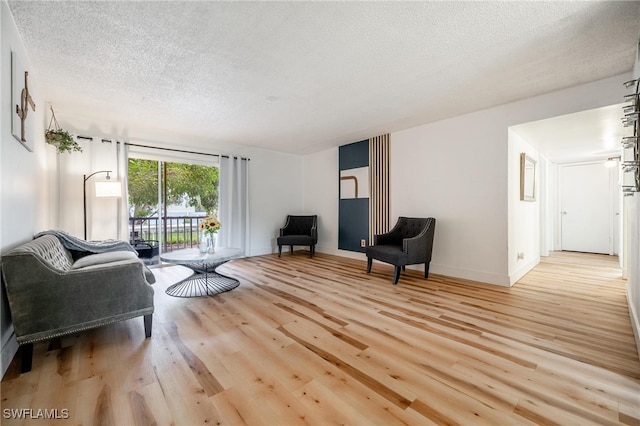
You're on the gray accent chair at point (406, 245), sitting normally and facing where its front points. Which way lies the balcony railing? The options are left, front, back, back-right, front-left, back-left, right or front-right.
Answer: front-right

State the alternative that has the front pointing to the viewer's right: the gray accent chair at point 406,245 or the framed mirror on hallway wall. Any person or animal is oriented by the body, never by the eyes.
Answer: the framed mirror on hallway wall

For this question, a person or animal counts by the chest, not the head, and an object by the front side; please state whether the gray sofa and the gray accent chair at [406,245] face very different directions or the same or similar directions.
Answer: very different directions

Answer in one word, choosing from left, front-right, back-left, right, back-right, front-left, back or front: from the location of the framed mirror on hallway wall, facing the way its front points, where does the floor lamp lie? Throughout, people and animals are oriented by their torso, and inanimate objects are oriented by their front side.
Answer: back-right

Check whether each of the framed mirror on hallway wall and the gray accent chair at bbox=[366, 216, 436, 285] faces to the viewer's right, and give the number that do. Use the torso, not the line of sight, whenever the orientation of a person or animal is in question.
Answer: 1

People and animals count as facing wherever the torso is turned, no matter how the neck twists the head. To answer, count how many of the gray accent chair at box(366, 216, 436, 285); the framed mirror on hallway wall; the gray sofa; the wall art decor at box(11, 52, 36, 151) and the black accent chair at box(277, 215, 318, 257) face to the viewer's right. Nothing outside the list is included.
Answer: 3

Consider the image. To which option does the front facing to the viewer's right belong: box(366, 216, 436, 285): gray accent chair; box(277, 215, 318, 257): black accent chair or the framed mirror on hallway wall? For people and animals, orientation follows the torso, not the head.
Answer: the framed mirror on hallway wall

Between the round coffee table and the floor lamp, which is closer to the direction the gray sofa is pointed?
the round coffee table

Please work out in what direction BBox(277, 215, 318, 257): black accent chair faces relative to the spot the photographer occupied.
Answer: facing the viewer and to the left of the viewer

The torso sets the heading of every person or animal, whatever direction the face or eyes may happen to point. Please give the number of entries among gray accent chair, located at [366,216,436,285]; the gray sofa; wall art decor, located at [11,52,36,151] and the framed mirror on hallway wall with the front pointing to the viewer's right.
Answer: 3

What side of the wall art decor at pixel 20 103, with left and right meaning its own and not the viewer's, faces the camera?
right

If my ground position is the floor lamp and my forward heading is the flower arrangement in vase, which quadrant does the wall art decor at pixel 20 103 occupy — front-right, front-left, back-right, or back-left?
front-right

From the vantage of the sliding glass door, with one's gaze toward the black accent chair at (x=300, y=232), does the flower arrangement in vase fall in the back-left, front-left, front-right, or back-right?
front-right

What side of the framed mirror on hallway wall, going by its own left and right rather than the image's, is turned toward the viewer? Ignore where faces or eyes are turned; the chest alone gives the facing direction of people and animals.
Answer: right

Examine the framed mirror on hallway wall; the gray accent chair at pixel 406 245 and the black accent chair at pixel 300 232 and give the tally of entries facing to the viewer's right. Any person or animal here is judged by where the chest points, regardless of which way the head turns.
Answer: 1

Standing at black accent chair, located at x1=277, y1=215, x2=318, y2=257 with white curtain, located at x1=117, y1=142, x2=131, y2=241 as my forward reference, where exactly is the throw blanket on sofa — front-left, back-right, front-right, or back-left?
front-left

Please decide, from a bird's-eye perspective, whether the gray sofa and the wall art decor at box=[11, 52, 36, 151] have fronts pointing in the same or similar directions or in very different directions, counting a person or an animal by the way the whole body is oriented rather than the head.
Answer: same or similar directions

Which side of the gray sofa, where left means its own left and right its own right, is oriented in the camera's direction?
right
